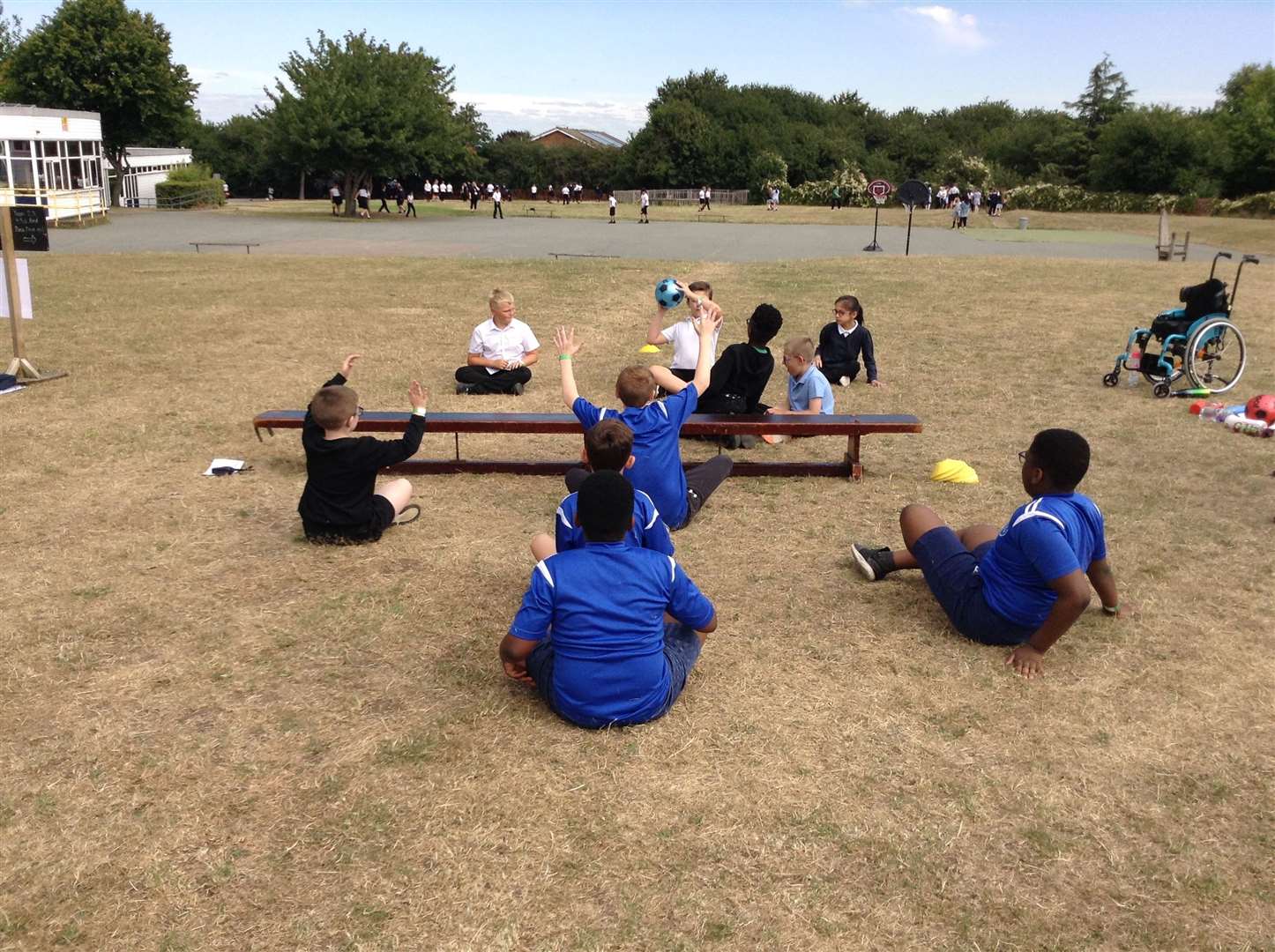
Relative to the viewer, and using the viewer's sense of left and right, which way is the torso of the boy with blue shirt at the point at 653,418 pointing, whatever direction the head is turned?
facing away from the viewer

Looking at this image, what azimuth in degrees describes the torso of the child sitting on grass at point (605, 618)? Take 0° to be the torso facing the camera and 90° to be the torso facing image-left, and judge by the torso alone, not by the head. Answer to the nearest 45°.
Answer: approximately 180°

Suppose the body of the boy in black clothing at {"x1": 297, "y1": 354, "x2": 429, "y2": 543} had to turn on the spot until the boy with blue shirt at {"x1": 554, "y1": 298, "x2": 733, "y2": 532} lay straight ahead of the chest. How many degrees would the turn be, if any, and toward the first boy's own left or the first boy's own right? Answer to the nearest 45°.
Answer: approximately 45° to the first boy's own right

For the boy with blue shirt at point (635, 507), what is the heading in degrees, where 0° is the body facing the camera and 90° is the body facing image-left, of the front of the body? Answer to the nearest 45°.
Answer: approximately 180°

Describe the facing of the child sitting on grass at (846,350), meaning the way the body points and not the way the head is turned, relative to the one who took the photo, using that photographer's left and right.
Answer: facing the viewer

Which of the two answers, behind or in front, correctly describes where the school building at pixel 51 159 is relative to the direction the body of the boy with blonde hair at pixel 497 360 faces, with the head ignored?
behind

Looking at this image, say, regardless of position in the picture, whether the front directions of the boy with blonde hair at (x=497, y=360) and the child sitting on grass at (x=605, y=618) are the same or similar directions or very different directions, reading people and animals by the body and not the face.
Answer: very different directions

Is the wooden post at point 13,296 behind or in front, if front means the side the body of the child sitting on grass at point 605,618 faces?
in front

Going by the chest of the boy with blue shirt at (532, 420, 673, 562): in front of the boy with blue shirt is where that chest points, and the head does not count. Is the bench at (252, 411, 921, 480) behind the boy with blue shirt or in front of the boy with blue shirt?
in front

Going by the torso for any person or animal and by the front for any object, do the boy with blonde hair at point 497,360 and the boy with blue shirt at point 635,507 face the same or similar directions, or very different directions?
very different directions

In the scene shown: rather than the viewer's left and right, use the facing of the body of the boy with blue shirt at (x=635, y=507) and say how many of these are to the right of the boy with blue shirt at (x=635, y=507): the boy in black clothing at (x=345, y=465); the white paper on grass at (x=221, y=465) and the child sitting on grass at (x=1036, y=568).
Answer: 1

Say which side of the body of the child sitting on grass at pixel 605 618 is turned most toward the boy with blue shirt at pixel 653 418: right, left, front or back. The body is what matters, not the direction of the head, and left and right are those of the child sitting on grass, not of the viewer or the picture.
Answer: front

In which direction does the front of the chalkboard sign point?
toward the camera

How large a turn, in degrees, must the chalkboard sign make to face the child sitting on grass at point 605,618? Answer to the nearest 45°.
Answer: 0° — it already faces them
